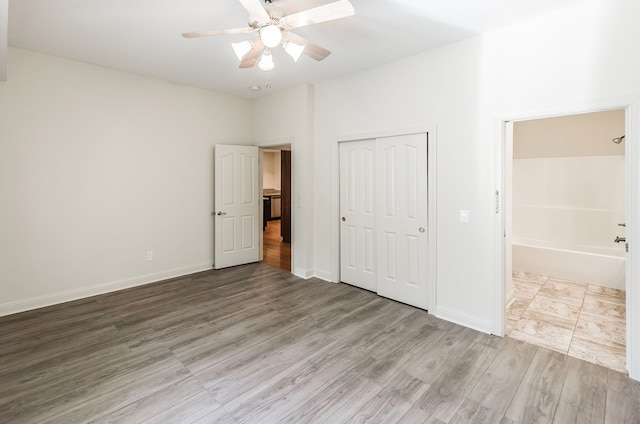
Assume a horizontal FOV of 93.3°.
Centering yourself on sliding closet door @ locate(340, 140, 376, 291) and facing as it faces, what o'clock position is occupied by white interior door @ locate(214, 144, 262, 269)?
The white interior door is roughly at 2 o'clock from the sliding closet door.

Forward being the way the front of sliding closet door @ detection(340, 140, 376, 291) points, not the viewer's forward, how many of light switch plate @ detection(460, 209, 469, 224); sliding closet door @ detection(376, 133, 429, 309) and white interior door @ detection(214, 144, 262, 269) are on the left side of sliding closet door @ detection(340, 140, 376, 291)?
2

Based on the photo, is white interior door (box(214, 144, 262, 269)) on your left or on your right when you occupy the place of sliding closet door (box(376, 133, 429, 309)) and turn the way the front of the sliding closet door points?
on your right

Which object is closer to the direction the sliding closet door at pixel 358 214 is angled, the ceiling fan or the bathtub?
the ceiling fan

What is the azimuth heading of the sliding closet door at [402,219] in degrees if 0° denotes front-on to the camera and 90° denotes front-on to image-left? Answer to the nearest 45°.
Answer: approximately 45°

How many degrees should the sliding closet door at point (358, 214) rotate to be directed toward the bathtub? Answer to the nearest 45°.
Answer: approximately 135° to its left

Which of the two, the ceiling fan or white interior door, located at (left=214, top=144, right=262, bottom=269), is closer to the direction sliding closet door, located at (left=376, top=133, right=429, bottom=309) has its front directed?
the ceiling fan

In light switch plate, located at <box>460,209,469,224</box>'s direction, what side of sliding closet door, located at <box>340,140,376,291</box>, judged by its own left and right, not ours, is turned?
left

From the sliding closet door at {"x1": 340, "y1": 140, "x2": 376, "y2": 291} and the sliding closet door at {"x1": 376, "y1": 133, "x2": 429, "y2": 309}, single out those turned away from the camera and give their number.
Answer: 0

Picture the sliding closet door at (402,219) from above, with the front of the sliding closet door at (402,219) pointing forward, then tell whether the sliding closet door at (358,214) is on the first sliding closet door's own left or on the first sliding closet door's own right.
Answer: on the first sliding closet door's own right

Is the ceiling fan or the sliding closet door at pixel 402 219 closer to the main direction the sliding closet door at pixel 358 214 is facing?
the ceiling fan

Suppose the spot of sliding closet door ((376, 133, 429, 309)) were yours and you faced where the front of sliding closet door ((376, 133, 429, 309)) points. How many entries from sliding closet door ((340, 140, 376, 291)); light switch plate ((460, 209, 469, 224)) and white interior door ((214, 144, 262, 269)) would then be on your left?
1
